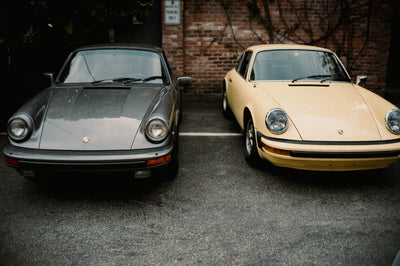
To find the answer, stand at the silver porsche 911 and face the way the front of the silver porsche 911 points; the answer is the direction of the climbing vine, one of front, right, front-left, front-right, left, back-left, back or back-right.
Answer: back-left

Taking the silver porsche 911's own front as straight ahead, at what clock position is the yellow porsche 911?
The yellow porsche 911 is roughly at 9 o'clock from the silver porsche 911.

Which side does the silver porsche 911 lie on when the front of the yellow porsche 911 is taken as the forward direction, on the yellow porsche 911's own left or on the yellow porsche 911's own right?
on the yellow porsche 911's own right

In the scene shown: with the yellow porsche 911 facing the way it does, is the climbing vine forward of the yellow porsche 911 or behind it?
behind
